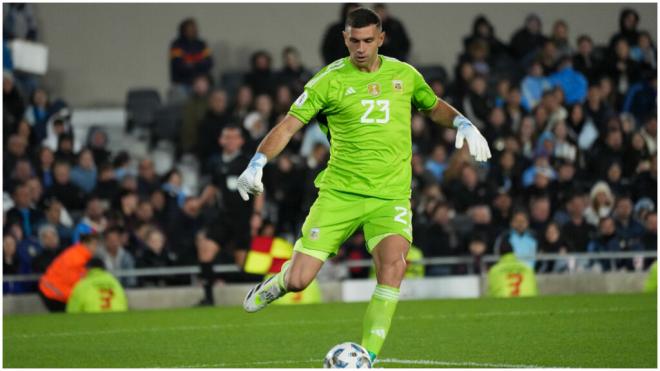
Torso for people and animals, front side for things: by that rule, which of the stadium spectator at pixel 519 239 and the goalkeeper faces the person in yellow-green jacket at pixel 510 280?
the stadium spectator at pixel 519 239

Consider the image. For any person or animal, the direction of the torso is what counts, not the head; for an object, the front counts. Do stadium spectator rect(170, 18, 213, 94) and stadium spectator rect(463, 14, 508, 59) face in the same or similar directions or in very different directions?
same or similar directions

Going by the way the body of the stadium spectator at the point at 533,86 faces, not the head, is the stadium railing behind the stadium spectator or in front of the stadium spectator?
in front

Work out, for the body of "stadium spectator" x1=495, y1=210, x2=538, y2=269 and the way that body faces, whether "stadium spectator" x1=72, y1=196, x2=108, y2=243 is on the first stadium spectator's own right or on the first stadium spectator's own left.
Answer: on the first stadium spectator's own right

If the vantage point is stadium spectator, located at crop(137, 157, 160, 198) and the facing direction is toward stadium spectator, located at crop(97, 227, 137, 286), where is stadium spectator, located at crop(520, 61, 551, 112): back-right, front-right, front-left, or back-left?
back-left

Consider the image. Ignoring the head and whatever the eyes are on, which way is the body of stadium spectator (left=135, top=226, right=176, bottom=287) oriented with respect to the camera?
toward the camera

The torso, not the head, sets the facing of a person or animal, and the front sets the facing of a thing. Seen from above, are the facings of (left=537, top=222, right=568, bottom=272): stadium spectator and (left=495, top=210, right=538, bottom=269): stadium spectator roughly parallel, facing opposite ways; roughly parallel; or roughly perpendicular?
roughly parallel

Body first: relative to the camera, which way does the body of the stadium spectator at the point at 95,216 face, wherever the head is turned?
toward the camera

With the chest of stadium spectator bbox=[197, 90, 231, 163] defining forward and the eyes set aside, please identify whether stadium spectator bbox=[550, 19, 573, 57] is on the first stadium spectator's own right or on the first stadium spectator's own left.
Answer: on the first stadium spectator's own left

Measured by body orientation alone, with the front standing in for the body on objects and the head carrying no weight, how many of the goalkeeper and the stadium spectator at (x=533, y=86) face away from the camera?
0

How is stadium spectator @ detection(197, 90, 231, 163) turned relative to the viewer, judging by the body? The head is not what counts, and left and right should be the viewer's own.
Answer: facing the viewer

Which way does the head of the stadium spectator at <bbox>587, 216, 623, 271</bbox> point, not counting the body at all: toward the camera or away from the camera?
toward the camera

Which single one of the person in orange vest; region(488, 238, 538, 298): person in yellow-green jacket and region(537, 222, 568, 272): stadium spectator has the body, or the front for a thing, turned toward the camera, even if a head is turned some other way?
region(537, 222, 568, 272): stadium spectator
